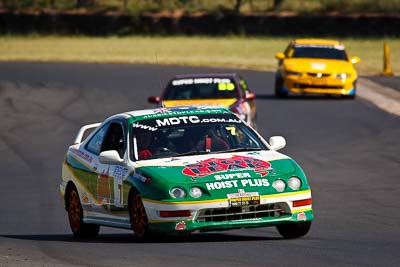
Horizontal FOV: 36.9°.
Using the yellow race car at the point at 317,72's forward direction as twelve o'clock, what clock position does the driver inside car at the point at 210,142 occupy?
The driver inside car is roughly at 12 o'clock from the yellow race car.

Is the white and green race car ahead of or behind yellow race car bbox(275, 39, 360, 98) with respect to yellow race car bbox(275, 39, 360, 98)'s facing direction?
ahead

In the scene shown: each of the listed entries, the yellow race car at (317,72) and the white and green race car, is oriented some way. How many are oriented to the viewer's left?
0

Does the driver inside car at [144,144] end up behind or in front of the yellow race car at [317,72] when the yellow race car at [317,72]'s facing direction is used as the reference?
in front

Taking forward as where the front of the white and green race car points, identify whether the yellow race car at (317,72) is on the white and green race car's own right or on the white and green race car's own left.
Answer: on the white and green race car's own left

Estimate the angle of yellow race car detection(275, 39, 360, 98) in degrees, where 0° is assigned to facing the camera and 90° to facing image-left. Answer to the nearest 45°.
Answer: approximately 0°

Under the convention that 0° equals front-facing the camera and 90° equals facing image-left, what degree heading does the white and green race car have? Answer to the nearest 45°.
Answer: approximately 315°
